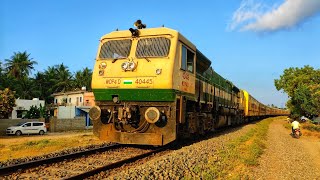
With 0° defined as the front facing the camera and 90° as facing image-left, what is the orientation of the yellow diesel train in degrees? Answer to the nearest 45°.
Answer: approximately 45°

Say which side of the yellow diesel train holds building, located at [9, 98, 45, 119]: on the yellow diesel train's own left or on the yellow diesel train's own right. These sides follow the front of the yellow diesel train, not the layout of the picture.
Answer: on the yellow diesel train's own right

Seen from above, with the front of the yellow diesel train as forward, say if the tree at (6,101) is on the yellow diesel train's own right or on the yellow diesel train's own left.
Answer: on the yellow diesel train's own right

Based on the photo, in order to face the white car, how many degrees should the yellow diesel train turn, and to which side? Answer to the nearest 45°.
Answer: approximately 90° to its right
